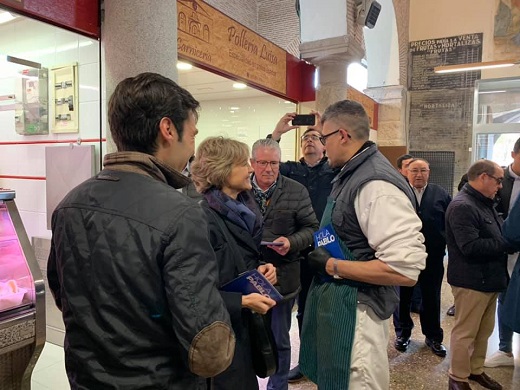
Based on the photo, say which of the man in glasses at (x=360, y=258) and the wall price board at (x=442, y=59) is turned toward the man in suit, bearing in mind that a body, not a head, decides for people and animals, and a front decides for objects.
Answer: the wall price board

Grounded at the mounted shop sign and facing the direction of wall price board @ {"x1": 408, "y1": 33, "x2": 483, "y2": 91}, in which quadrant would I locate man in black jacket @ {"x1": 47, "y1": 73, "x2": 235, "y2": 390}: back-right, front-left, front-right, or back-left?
back-right

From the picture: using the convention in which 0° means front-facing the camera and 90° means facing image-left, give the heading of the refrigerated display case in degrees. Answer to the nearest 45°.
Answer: approximately 270°

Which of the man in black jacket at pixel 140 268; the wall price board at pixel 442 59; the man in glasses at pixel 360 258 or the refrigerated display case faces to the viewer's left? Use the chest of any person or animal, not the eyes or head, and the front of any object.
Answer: the man in glasses

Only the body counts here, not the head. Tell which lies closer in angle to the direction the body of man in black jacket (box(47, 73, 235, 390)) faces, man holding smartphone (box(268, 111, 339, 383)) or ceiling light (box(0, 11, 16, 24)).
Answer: the man holding smartphone

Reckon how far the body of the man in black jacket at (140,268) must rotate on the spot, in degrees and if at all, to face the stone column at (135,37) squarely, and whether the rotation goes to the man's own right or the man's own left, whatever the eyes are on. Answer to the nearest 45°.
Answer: approximately 45° to the man's own left

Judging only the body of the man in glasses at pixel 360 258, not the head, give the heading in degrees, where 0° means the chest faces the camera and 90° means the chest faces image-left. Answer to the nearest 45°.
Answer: approximately 90°

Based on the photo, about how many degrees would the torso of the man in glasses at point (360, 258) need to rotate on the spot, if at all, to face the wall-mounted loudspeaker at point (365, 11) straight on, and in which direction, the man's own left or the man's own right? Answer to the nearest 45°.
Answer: approximately 90° to the man's own right

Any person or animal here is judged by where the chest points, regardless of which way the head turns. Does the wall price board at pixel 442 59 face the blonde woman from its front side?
yes
